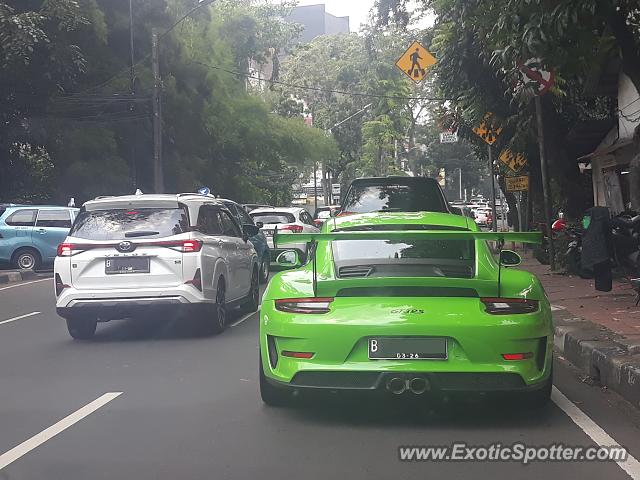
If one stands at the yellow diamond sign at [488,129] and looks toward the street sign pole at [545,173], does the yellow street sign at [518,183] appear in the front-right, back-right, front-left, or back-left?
back-left

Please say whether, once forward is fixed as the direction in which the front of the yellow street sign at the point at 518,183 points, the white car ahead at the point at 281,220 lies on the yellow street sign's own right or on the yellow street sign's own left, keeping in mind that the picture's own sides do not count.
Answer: on the yellow street sign's own right

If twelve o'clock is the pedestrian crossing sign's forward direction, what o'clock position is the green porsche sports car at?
The green porsche sports car is roughly at 12 o'clock from the pedestrian crossing sign.

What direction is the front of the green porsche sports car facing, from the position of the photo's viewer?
facing away from the viewer

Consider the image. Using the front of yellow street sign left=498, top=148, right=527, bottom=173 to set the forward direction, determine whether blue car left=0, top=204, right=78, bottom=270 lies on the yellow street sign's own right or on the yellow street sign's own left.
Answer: on the yellow street sign's own right

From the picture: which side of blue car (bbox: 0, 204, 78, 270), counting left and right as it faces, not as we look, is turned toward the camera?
right

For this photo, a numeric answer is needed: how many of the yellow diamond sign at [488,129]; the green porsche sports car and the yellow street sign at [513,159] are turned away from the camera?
1

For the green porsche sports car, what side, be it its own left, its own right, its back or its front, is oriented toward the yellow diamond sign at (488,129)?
front

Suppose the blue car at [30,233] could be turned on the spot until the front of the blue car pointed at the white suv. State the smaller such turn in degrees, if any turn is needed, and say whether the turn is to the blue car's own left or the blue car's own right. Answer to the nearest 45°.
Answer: approximately 90° to the blue car's own right

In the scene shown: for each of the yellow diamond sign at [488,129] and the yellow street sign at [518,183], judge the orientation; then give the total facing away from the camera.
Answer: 0
